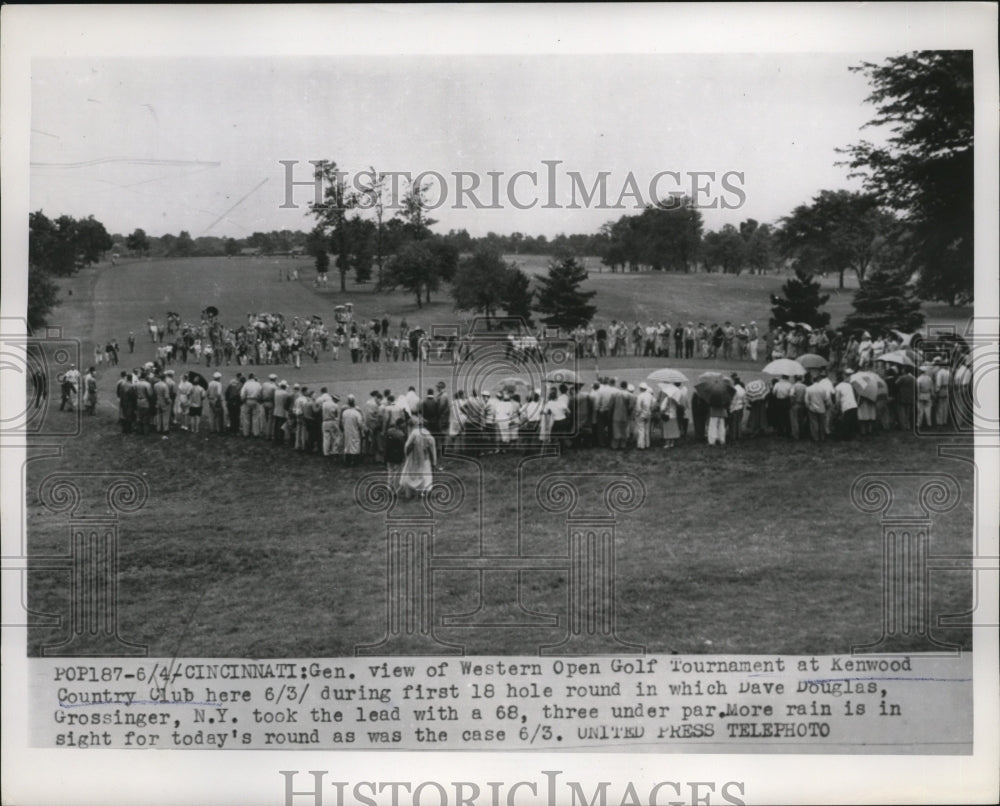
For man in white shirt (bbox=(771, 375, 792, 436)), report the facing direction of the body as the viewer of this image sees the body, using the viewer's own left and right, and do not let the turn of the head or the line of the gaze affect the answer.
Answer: facing away from the viewer

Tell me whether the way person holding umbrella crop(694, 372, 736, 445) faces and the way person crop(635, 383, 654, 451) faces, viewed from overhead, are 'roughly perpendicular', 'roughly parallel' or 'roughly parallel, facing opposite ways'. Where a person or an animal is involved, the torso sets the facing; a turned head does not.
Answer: roughly parallel

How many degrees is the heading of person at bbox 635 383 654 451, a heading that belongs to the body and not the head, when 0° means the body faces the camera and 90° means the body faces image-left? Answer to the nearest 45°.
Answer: approximately 180°

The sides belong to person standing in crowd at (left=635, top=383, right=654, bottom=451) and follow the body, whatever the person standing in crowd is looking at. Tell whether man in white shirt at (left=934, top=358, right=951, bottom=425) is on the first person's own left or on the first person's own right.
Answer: on the first person's own right

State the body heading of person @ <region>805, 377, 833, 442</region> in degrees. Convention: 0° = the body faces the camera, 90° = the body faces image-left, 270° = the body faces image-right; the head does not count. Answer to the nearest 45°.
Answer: approximately 180°

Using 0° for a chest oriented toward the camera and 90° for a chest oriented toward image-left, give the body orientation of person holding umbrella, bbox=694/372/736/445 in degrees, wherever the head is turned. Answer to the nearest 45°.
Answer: approximately 180°

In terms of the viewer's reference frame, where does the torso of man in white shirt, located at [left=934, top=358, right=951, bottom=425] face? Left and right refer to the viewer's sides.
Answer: facing away from the viewer and to the left of the viewer

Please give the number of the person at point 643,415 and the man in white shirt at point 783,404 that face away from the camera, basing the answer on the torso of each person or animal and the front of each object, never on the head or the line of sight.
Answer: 2
